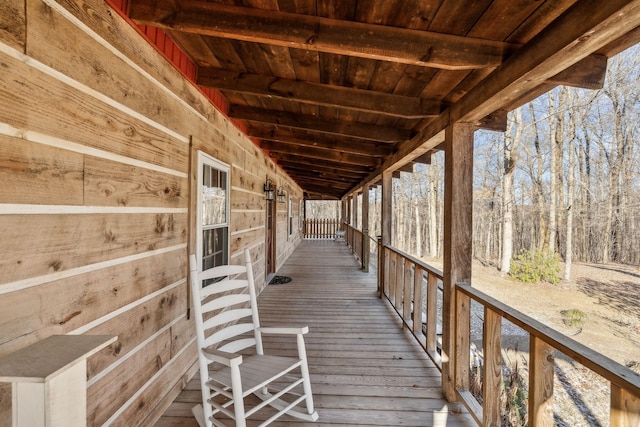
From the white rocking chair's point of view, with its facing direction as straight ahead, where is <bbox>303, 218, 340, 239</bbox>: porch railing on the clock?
The porch railing is roughly at 8 o'clock from the white rocking chair.

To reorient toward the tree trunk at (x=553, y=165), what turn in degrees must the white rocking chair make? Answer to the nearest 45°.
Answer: approximately 90° to its left

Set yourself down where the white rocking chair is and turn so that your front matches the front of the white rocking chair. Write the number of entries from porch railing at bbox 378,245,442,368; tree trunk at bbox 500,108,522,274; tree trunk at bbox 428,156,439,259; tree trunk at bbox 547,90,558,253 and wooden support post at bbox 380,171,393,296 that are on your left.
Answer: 5

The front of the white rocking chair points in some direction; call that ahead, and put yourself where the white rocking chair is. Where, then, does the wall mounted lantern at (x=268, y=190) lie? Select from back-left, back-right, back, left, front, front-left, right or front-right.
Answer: back-left

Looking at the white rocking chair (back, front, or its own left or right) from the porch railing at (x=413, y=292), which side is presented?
left

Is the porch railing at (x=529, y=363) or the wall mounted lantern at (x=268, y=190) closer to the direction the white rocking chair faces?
the porch railing

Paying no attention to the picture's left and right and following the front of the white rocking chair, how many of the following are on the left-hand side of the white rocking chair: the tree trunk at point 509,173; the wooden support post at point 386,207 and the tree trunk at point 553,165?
3

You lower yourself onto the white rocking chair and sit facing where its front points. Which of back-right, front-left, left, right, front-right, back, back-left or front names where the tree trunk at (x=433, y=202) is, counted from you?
left

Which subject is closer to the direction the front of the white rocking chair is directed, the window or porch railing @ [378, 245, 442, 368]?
the porch railing

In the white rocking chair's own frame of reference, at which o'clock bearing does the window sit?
The window is roughly at 7 o'clock from the white rocking chair.

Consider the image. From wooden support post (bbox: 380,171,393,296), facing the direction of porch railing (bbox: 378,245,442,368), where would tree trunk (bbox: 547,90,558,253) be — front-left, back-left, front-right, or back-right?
back-left

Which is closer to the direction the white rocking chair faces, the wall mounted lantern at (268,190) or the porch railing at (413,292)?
the porch railing

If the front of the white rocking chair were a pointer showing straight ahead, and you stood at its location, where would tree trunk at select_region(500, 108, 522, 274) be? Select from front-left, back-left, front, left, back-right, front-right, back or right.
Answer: left

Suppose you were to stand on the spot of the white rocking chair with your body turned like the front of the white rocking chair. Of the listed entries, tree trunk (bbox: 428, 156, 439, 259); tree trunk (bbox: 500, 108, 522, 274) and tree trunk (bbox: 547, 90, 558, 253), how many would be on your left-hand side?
3

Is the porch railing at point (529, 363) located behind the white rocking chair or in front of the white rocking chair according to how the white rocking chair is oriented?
in front

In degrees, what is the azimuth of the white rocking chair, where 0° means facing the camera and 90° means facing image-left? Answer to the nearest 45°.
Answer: approximately 315°
